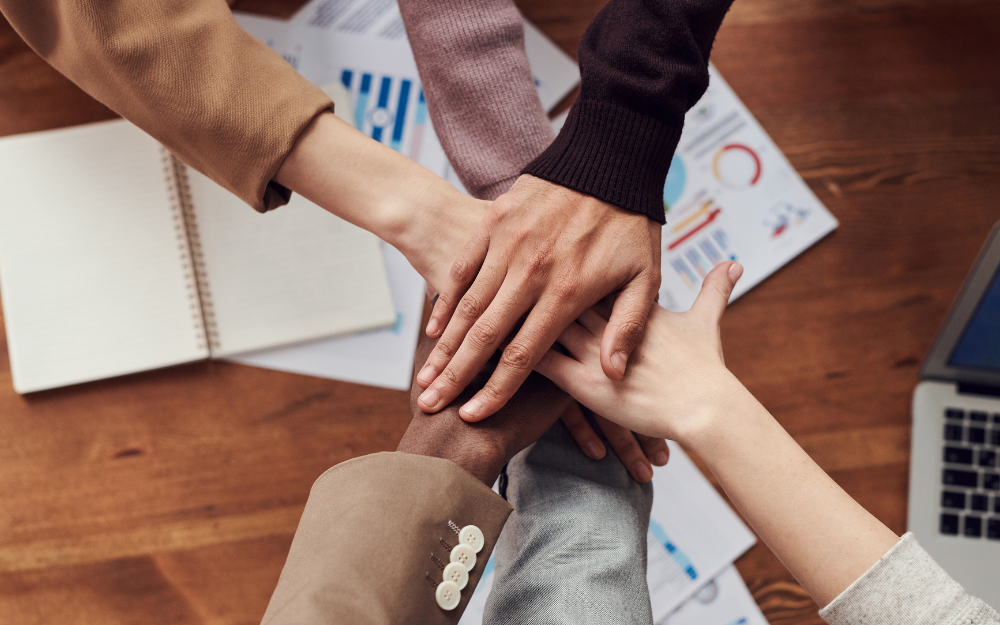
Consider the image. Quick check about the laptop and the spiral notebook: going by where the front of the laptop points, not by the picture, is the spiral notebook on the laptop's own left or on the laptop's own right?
on the laptop's own right

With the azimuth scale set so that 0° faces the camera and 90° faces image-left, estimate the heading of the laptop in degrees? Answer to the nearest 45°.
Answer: approximately 0°

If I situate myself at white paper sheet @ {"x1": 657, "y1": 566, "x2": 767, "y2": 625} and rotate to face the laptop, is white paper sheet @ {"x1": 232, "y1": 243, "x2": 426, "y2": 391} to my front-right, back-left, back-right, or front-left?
back-left
